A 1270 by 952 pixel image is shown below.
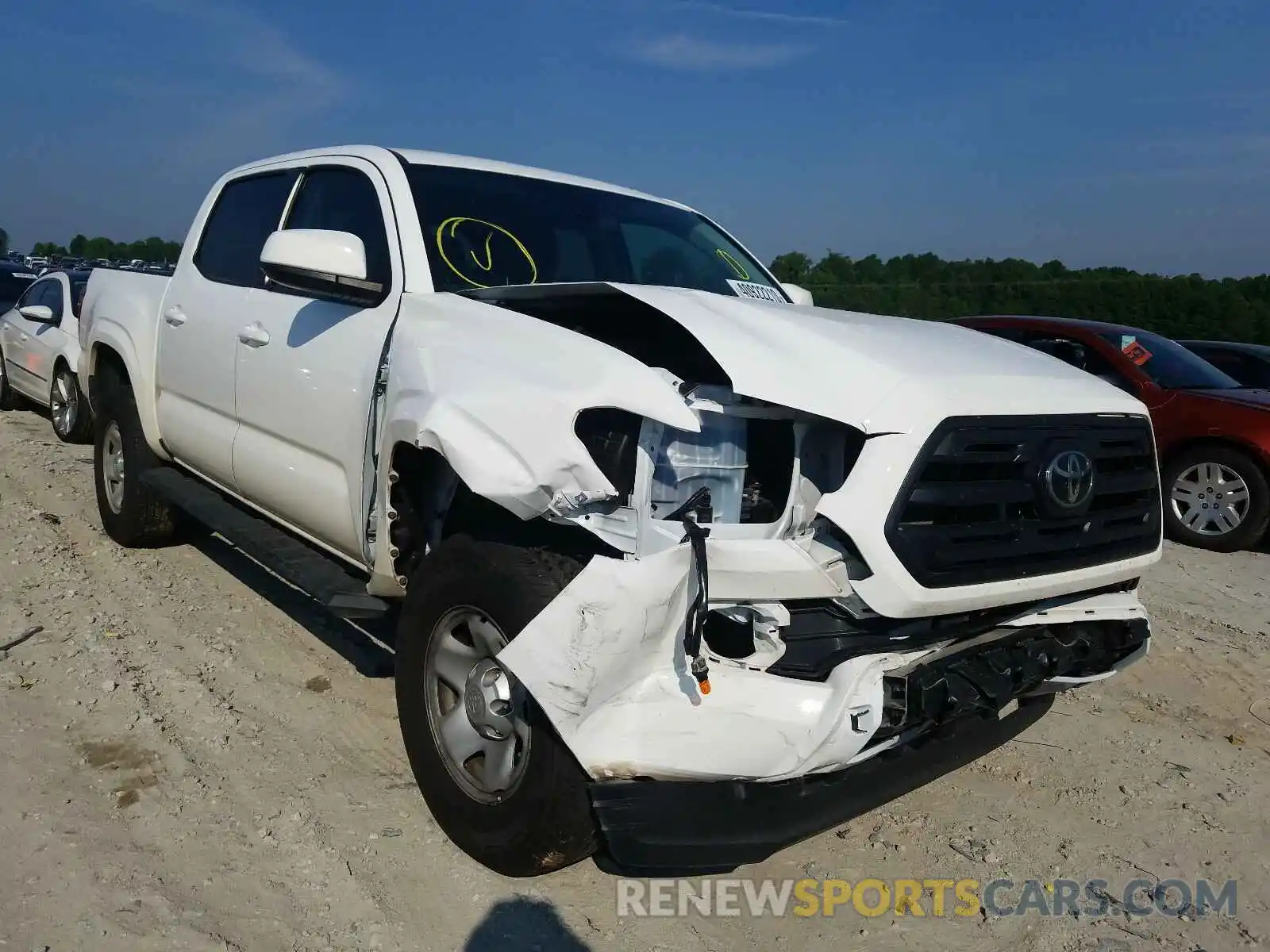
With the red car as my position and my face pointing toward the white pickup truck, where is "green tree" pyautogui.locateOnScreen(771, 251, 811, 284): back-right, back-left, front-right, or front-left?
back-right

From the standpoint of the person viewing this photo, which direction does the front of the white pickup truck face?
facing the viewer and to the right of the viewer

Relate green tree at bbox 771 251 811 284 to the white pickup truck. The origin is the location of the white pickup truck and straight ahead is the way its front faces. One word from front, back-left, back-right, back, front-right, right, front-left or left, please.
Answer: back-left

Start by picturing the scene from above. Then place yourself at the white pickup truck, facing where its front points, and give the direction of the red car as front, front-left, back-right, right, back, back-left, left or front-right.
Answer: left
